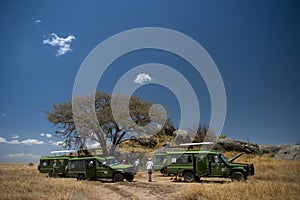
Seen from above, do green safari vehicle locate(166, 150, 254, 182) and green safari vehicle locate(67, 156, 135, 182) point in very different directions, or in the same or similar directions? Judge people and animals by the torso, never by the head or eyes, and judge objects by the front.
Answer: same or similar directions

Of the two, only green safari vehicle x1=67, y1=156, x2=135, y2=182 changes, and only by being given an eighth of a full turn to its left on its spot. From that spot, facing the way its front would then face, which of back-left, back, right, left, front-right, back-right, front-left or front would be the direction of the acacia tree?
left

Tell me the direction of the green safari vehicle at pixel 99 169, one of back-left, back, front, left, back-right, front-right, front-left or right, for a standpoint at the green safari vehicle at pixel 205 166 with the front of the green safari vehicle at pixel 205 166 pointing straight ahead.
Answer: back

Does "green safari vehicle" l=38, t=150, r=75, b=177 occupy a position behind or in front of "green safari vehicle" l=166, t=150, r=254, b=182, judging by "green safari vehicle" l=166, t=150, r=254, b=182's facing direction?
behind

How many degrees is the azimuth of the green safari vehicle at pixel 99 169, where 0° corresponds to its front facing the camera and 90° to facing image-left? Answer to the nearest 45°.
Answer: approximately 315°

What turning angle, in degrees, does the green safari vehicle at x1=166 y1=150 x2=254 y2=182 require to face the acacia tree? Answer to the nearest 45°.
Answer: approximately 135° to its left

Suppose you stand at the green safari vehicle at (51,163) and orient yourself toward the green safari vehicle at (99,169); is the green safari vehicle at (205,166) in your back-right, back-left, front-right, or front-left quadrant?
front-left

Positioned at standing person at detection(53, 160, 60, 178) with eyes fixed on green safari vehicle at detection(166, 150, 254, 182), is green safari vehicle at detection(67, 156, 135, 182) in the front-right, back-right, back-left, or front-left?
front-right

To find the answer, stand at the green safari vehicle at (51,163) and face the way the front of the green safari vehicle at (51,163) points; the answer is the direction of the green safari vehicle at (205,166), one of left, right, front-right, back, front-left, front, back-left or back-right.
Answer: front-right

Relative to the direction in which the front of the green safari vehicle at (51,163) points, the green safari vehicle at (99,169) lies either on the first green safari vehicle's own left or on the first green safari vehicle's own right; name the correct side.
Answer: on the first green safari vehicle's own right

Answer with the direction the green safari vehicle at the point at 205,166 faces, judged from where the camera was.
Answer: facing to the right of the viewer

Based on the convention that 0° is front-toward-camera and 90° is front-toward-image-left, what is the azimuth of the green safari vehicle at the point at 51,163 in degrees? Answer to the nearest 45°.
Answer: approximately 270°
